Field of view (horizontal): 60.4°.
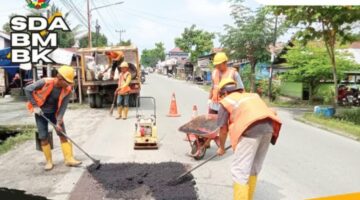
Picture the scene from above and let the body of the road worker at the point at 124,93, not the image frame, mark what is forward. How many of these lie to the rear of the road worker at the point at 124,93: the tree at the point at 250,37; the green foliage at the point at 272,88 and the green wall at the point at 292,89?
3

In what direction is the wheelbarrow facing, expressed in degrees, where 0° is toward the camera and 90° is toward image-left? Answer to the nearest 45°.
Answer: approximately 45°

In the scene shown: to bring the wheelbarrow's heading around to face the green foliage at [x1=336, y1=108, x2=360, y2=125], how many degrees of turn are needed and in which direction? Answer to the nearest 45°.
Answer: approximately 180°

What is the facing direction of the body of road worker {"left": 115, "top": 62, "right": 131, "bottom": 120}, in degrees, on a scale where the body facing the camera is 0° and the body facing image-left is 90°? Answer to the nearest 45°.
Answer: approximately 45°

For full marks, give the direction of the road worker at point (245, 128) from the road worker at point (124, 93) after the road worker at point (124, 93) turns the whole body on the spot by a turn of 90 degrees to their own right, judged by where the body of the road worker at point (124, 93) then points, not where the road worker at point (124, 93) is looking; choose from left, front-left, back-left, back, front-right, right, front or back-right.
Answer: back-left

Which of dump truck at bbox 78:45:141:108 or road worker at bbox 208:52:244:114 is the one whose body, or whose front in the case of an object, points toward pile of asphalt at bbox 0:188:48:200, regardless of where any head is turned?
the road worker

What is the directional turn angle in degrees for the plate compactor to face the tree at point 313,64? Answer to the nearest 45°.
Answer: approximately 135° to its left

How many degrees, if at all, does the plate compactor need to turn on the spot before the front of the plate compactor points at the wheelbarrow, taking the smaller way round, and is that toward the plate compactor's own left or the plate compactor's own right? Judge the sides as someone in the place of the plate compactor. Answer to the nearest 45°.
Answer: approximately 45° to the plate compactor's own left

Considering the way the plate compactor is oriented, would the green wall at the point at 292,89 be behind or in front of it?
behind

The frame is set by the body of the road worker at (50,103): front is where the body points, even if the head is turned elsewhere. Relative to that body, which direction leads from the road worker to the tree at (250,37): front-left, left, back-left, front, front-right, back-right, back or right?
left

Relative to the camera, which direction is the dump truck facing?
away from the camera
